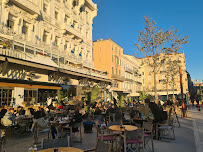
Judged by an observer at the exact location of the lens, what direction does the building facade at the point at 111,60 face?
facing the viewer and to the right of the viewer

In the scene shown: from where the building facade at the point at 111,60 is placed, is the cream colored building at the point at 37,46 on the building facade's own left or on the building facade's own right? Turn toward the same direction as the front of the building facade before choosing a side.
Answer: on the building facade's own right

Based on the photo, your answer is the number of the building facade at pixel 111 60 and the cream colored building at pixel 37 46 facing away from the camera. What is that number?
0

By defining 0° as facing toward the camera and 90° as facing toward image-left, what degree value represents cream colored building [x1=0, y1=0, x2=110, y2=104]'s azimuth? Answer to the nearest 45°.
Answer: approximately 315°

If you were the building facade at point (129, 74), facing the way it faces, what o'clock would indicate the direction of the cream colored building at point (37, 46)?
The cream colored building is roughly at 2 o'clock from the building facade.
